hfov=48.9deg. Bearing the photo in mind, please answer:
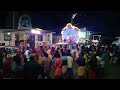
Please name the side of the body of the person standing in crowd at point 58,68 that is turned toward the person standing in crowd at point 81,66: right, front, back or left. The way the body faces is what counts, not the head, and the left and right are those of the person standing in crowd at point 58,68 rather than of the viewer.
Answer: right

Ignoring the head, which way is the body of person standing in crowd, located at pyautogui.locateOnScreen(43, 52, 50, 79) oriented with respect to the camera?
away from the camera

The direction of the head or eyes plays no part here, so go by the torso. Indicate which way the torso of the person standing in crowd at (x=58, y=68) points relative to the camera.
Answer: away from the camera

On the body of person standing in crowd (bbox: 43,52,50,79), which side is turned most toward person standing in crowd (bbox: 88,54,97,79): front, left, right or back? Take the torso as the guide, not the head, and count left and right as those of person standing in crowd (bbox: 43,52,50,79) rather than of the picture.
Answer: right

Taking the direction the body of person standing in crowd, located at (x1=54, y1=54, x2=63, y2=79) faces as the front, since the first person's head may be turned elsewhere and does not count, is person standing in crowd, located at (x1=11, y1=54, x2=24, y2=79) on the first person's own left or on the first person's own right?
on the first person's own left

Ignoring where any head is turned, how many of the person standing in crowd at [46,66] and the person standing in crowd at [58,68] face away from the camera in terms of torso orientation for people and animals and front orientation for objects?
2

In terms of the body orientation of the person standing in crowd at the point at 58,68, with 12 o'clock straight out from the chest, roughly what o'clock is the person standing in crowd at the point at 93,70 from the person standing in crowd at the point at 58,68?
the person standing in crowd at the point at 93,70 is roughly at 3 o'clock from the person standing in crowd at the point at 58,68.

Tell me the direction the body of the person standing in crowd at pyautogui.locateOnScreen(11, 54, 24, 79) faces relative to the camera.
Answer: away from the camera

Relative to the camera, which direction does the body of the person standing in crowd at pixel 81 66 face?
away from the camera

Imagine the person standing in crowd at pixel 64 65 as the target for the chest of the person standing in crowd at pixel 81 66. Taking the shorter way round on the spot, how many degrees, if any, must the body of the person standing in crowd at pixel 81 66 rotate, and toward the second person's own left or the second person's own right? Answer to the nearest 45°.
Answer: approximately 90° to the second person's own left
